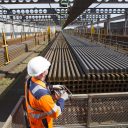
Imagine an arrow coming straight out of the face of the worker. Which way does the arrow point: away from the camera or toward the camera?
away from the camera

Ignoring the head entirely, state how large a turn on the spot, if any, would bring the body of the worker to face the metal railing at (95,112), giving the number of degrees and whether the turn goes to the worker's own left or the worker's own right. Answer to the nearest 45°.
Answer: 0° — they already face it

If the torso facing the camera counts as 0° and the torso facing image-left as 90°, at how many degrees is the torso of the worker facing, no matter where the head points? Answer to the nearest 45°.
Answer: approximately 225°
